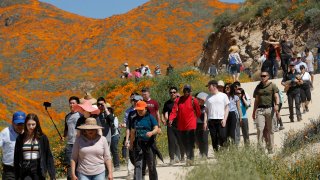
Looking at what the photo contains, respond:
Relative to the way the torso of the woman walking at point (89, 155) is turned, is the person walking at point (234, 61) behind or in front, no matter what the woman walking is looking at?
behind

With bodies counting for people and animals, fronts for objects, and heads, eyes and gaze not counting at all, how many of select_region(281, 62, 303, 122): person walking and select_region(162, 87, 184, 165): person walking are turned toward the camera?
2

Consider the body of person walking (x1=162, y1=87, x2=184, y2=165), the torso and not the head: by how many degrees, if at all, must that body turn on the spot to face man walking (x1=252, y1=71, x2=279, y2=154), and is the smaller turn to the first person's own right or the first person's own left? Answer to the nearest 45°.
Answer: approximately 90° to the first person's own left

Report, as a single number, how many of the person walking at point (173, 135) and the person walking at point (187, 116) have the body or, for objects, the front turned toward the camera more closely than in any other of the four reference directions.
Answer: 2

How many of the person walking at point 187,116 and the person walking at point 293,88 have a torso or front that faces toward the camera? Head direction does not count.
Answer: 2

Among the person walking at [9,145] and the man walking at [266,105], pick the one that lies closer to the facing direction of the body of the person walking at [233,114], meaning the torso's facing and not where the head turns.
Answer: the person walking

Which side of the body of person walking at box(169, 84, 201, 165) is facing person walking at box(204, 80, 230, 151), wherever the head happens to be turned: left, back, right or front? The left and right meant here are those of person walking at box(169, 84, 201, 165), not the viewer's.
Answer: left

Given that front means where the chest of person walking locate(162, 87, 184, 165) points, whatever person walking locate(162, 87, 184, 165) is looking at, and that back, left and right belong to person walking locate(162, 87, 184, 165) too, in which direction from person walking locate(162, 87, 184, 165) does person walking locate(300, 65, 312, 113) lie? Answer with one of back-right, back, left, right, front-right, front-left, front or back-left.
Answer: back-left

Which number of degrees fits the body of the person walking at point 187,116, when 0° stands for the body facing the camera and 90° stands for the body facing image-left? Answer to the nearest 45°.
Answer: approximately 0°

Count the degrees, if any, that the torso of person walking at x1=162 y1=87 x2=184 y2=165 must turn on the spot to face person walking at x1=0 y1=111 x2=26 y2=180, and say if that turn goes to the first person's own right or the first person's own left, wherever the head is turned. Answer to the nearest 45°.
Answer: approximately 45° to the first person's own right

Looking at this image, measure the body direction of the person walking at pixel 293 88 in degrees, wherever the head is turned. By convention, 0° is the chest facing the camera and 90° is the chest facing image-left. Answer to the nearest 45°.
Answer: approximately 0°

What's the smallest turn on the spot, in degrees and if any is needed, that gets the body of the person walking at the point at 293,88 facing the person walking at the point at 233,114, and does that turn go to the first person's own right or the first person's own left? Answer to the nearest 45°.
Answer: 0° — they already face them
